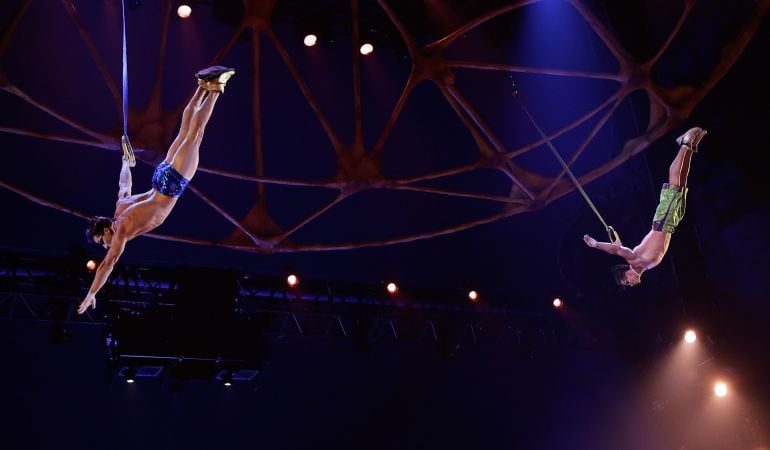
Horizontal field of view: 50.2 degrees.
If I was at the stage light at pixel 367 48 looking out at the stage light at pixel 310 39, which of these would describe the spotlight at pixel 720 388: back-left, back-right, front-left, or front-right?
back-right

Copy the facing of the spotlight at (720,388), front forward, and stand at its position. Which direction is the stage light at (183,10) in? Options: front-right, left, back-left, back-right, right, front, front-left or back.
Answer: front-right

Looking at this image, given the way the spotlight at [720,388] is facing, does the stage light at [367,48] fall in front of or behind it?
in front

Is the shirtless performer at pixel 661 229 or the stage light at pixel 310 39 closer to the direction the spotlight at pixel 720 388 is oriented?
the shirtless performer

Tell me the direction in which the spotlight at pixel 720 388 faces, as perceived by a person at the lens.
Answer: facing the viewer

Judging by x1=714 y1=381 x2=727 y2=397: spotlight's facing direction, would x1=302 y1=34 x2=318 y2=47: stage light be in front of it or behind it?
in front

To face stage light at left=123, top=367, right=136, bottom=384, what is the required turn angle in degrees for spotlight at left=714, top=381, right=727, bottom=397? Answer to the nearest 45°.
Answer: approximately 45° to its right

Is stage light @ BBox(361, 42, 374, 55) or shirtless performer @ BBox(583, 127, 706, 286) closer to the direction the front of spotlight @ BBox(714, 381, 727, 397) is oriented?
the shirtless performer
